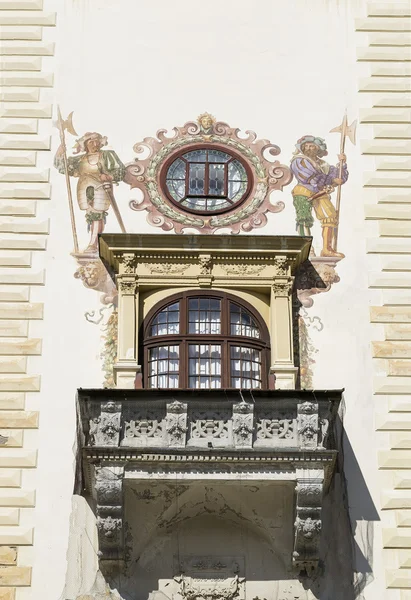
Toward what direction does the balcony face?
toward the camera
